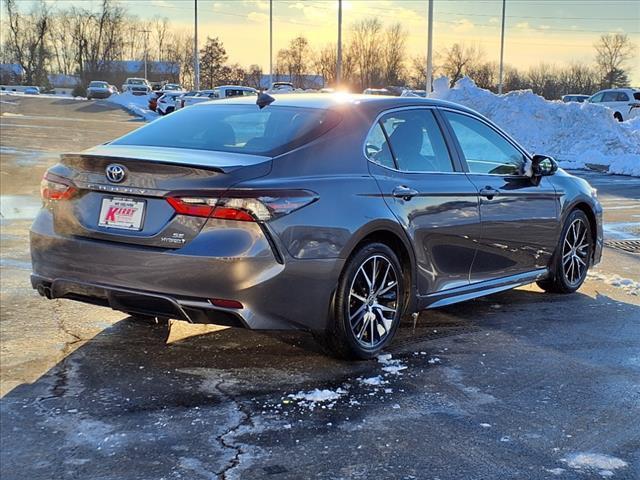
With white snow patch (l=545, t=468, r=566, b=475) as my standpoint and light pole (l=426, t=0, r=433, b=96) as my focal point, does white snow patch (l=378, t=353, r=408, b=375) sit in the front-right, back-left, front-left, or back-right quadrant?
front-left

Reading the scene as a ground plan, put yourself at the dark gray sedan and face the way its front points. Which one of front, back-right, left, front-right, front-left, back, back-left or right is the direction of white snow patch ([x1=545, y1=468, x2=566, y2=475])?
right

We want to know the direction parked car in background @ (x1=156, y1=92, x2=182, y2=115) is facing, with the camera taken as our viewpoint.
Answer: facing the viewer and to the left of the viewer

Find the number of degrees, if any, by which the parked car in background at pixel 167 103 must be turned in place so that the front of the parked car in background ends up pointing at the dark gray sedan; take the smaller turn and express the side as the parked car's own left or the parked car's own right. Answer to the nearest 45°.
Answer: approximately 45° to the parked car's own left

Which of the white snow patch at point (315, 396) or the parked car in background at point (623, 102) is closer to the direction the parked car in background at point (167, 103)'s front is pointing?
the white snow patch

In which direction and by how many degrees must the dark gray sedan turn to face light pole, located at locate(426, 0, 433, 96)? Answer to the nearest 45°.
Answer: approximately 45° to its left

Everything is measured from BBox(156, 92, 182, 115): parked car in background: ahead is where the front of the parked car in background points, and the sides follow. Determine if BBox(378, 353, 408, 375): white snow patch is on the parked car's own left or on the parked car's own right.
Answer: on the parked car's own left

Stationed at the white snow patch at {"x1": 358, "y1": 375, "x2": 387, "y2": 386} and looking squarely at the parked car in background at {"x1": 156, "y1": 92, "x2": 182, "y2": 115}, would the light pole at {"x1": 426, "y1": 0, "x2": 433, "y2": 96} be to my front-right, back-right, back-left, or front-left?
front-right

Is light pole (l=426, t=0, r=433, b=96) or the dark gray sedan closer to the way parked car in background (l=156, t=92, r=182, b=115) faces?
the dark gray sedan

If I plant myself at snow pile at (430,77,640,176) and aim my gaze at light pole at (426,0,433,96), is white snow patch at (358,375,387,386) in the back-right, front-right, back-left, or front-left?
back-left

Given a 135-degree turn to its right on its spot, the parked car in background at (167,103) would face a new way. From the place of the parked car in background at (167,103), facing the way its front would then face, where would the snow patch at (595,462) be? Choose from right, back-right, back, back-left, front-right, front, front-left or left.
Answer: back

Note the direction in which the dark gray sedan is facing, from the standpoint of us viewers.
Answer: facing away from the viewer and to the right of the viewer

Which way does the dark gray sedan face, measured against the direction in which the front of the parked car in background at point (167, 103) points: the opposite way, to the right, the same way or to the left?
the opposite way

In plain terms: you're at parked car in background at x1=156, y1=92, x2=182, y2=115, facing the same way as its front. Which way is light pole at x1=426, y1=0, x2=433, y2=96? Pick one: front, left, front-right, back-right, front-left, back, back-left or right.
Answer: left
